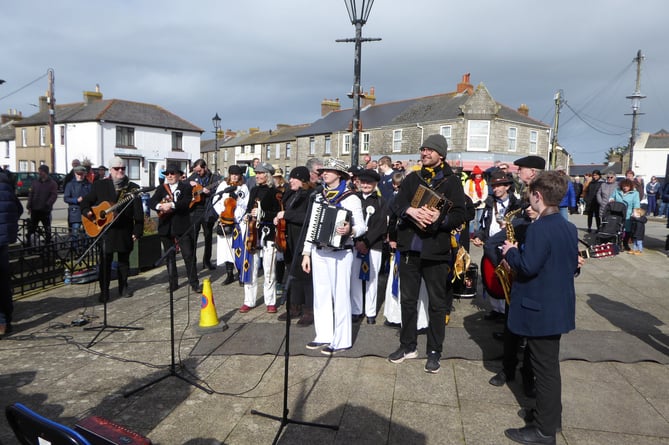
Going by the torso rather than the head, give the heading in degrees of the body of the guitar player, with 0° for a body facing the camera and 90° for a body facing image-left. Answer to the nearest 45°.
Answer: approximately 0°

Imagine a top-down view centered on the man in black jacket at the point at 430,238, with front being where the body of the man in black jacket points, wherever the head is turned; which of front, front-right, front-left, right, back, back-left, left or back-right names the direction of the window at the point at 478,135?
back-right

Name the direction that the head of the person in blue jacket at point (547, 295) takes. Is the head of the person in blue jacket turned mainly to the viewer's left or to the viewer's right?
to the viewer's left

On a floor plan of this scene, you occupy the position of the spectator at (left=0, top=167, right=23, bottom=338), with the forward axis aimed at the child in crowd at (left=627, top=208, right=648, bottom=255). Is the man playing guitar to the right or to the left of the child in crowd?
left

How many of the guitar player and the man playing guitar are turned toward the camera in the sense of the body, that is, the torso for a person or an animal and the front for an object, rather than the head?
2

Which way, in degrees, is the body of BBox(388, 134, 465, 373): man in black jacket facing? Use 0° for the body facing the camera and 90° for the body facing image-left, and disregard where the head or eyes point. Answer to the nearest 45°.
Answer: approximately 45°

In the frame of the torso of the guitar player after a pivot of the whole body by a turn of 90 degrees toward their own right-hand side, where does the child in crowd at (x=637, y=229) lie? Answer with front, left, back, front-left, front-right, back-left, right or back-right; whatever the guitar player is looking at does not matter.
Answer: back
